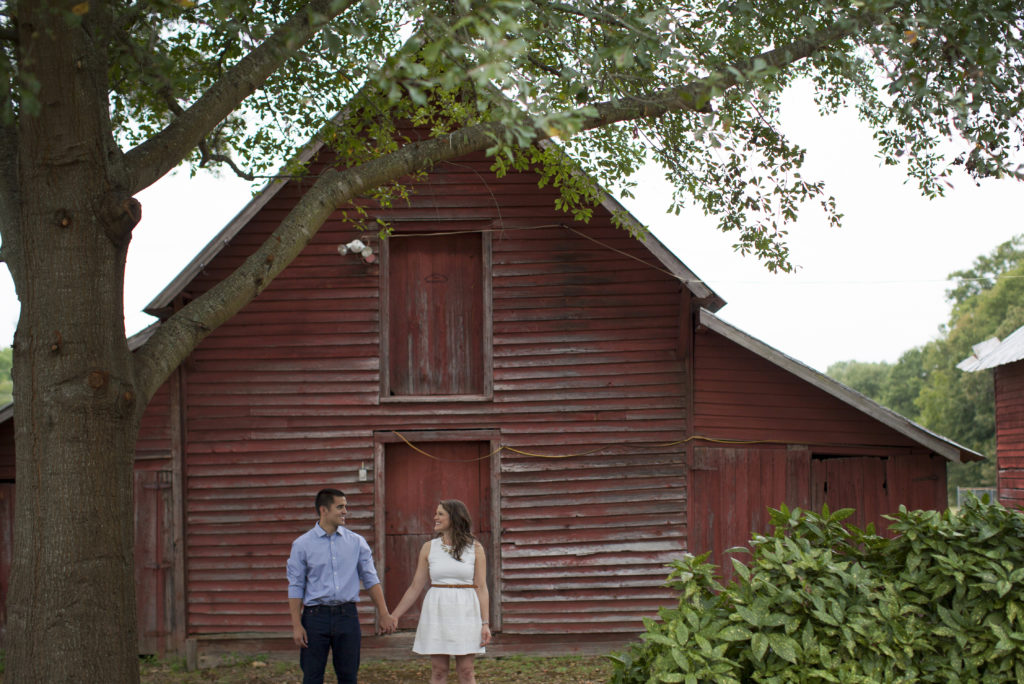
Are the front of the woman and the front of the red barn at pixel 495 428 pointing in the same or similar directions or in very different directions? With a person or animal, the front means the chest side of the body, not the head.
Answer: same or similar directions

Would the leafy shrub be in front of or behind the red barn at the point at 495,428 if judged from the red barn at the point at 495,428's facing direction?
in front

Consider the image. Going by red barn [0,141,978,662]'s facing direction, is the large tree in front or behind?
in front

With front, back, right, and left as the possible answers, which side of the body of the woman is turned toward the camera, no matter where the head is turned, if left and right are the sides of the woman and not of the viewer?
front

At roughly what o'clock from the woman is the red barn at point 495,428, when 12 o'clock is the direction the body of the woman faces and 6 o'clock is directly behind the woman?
The red barn is roughly at 6 o'clock from the woman.

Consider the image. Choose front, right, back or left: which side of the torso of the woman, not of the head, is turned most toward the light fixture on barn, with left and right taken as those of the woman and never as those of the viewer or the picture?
back

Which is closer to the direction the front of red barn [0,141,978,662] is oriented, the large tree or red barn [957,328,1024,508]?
the large tree

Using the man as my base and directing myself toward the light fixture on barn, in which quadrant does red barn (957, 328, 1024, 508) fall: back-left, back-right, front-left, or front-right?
front-right

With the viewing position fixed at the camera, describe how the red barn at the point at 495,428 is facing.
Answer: facing the viewer

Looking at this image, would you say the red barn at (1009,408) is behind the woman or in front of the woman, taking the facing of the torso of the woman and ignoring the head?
behind

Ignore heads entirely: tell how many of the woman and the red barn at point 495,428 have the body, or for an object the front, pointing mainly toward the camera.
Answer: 2

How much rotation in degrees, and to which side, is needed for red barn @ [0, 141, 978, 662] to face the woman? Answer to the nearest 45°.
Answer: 0° — it already faces them
